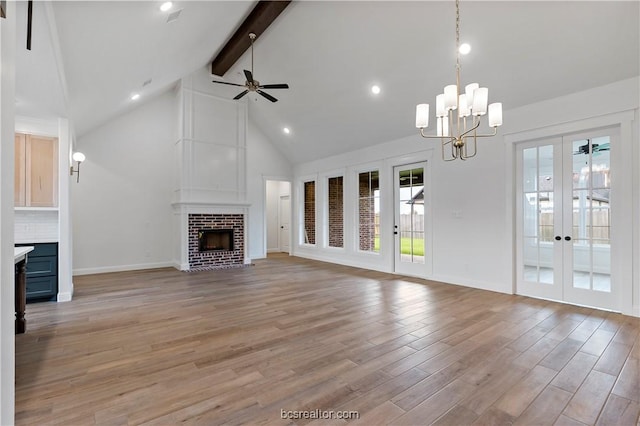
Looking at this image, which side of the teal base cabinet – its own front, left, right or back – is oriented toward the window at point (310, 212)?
left

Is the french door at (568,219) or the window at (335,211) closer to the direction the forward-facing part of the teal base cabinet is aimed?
the french door

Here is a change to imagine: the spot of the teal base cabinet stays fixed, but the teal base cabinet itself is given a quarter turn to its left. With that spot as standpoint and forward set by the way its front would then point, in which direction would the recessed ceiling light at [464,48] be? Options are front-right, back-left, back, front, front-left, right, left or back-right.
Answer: front-right

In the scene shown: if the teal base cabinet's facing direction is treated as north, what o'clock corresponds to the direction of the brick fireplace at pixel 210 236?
The brick fireplace is roughly at 8 o'clock from the teal base cabinet.

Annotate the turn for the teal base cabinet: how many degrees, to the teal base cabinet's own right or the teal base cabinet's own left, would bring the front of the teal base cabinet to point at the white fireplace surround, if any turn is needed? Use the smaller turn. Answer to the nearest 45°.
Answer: approximately 135° to the teal base cabinet's own left

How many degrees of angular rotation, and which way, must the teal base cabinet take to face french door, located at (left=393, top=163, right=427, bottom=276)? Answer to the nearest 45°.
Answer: approximately 45° to its left

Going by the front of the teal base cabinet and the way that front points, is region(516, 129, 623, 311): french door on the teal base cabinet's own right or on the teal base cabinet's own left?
on the teal base cabinet's own left

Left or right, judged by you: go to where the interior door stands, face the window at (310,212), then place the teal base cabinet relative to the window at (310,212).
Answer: right

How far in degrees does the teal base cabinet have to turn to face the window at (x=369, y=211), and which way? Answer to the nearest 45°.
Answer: approximately 90° to its left

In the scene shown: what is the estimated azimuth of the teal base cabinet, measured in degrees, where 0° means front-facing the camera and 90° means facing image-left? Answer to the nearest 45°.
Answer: approximately 0°
